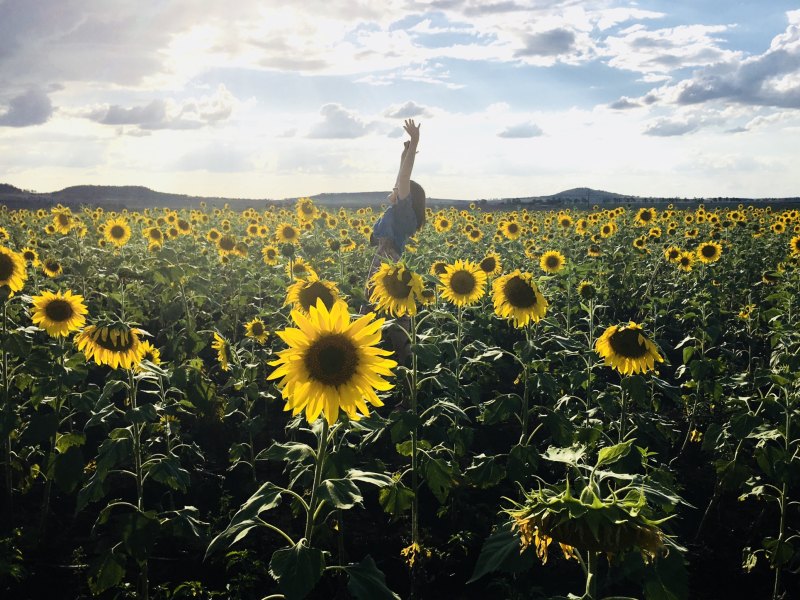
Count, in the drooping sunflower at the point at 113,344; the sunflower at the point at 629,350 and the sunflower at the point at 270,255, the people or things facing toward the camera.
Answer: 3

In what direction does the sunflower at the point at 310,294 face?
toward the camera

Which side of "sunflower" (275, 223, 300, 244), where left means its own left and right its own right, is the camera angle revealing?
front

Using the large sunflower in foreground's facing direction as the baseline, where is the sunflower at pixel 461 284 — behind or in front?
behind

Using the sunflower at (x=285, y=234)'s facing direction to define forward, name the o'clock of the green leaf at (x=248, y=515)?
The green leaf is roughly at 12 o'clock from the sunflower.

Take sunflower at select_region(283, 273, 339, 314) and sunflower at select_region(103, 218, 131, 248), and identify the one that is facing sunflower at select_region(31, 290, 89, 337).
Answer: sunflower at select_region(103, 218, 131, 248)

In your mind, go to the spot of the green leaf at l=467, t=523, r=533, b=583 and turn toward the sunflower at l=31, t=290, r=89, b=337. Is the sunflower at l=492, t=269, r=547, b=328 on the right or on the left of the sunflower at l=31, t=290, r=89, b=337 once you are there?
right

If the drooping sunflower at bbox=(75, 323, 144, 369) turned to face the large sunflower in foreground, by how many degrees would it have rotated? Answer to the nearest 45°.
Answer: approximately 45° to its left

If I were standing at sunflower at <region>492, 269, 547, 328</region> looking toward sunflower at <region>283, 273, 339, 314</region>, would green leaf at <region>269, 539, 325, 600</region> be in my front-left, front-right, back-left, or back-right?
front-left

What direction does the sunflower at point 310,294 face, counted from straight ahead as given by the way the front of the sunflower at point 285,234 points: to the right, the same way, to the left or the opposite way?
the same way

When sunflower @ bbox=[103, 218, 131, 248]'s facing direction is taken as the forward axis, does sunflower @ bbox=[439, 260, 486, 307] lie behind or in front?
in front

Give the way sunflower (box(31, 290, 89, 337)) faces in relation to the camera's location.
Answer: facing the viewer

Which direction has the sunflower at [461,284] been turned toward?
toward the camera

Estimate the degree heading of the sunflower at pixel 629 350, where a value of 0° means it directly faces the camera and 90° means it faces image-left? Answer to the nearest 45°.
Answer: approximately 0°

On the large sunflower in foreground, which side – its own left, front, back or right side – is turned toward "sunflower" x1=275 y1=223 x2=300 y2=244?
back

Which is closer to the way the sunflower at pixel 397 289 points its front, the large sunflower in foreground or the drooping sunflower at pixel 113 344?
the large sunflower in foreground

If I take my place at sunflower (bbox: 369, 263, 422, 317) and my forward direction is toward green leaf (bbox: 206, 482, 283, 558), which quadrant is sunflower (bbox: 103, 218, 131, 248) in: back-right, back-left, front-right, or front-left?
back-right
